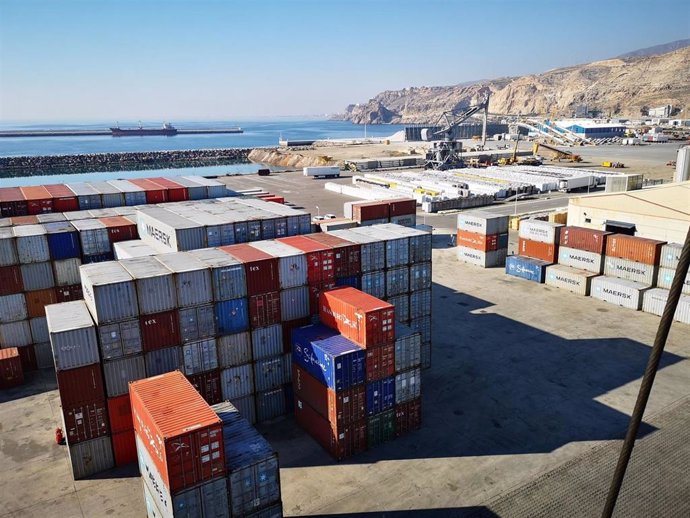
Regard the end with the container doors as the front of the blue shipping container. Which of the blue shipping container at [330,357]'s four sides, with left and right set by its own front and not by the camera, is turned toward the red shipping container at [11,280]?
back

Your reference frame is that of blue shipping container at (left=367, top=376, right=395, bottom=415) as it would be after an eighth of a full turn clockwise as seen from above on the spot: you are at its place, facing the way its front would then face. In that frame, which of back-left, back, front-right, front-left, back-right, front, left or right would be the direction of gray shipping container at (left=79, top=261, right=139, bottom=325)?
right

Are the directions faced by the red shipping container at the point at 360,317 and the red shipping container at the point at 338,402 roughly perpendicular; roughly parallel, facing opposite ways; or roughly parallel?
roughly parallel

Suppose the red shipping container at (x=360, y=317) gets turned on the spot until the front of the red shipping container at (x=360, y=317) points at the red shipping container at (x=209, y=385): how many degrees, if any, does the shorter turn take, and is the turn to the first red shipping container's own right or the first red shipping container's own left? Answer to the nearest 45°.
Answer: approximately 135° to the first red shipping container's own right

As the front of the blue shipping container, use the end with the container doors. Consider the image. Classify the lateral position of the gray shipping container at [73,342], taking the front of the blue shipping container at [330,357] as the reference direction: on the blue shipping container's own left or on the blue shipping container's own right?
on the blue shipping container's own right

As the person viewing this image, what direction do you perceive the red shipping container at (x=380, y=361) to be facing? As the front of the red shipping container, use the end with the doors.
facing the viewer and to the right of the viewer

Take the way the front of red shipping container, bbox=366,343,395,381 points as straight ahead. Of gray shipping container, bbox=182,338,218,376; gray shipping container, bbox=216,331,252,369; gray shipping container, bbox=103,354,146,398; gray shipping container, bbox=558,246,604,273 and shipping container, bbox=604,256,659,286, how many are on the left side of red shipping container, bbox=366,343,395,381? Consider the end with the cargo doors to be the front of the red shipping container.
2

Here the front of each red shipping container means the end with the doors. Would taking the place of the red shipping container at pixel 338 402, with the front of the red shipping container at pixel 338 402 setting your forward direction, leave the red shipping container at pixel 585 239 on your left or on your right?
on your left

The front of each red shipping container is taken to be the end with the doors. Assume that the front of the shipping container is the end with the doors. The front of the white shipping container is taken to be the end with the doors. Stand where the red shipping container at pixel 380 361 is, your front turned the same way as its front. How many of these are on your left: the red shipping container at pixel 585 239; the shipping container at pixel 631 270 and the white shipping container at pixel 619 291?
3

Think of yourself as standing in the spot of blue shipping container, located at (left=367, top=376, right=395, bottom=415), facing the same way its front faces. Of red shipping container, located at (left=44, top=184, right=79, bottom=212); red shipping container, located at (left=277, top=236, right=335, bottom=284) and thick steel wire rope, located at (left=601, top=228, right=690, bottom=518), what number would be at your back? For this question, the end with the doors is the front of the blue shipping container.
2

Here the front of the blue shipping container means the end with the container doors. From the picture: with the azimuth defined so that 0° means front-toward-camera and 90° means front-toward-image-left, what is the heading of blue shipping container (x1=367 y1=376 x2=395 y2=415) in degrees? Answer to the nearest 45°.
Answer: approximately 315°

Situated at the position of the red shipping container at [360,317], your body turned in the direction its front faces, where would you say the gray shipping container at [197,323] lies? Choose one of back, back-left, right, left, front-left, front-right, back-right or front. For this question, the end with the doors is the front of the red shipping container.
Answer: back-right

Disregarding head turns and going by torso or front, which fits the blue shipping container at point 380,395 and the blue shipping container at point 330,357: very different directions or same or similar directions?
same or similar directions

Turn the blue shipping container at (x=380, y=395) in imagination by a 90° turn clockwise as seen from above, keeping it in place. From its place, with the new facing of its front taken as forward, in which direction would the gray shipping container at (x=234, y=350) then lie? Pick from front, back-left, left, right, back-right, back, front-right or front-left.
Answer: front-right
